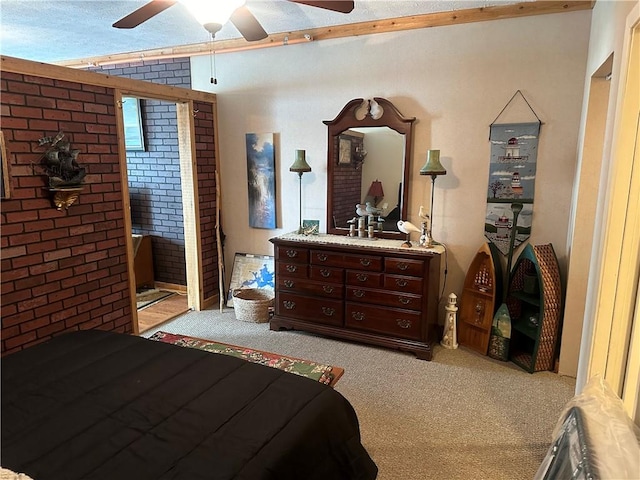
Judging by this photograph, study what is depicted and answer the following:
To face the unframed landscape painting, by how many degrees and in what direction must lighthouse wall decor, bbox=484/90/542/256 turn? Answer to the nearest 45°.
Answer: approximately 90° to its right

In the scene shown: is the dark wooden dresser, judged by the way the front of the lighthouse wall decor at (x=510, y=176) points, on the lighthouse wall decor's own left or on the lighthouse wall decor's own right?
on the lighthouse wall decor's own right

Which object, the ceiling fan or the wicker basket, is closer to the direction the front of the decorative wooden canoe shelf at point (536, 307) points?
the ceiling fan

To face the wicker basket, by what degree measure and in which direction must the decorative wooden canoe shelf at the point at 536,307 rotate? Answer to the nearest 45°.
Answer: approximately 45° to its right

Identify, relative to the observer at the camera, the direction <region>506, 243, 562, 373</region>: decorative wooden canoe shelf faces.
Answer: facing the viewer and to the left of the viewer

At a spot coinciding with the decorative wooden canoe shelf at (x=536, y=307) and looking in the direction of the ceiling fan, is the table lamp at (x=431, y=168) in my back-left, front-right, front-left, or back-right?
front-right

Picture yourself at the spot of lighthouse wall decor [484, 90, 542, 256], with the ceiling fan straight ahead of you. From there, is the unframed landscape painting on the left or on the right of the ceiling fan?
right

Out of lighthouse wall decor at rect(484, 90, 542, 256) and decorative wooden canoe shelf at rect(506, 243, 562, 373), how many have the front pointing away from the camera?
0

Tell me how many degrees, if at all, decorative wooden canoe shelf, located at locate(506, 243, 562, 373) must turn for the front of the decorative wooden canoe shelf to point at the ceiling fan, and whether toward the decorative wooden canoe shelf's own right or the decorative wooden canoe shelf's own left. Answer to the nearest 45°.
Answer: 0° — it already faces it

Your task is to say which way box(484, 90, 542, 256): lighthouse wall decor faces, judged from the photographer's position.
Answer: facing the viewer
